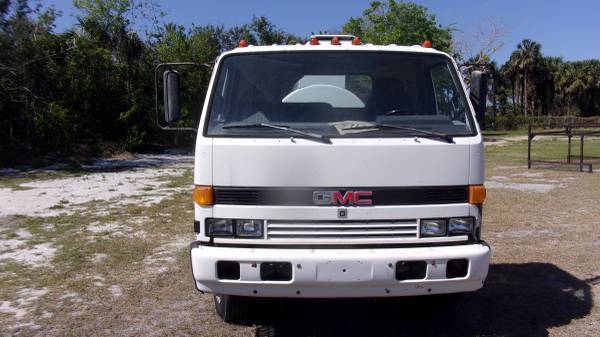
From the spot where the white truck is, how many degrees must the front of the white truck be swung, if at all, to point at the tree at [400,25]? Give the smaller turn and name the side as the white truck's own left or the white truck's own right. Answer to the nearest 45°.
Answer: approximately 180°

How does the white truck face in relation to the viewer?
toward the camera
